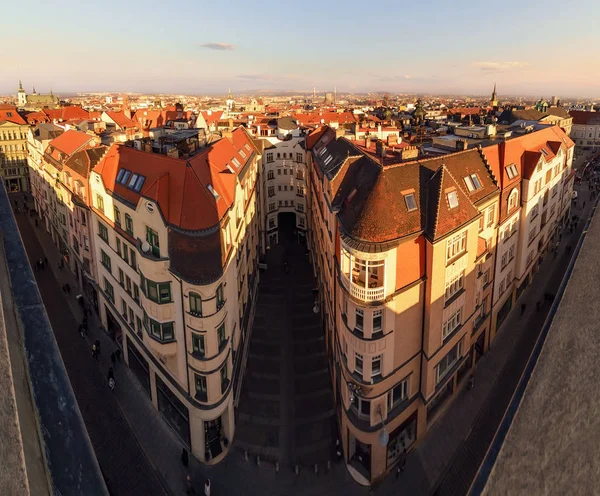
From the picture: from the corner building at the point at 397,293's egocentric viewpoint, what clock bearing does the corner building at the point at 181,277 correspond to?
the corner building at the point at 181,277 is roughly at 3 o'clock from the corner building at the point at 397,293.

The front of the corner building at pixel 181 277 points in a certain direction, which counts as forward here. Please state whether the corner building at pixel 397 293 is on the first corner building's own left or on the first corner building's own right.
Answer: on the first corner building's own left

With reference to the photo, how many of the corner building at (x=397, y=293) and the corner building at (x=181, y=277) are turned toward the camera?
2

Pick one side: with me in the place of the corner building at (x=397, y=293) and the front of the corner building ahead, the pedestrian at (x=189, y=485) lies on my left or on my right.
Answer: on my right

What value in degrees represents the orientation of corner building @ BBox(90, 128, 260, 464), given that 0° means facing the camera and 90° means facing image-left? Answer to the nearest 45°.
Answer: approximately 0°
